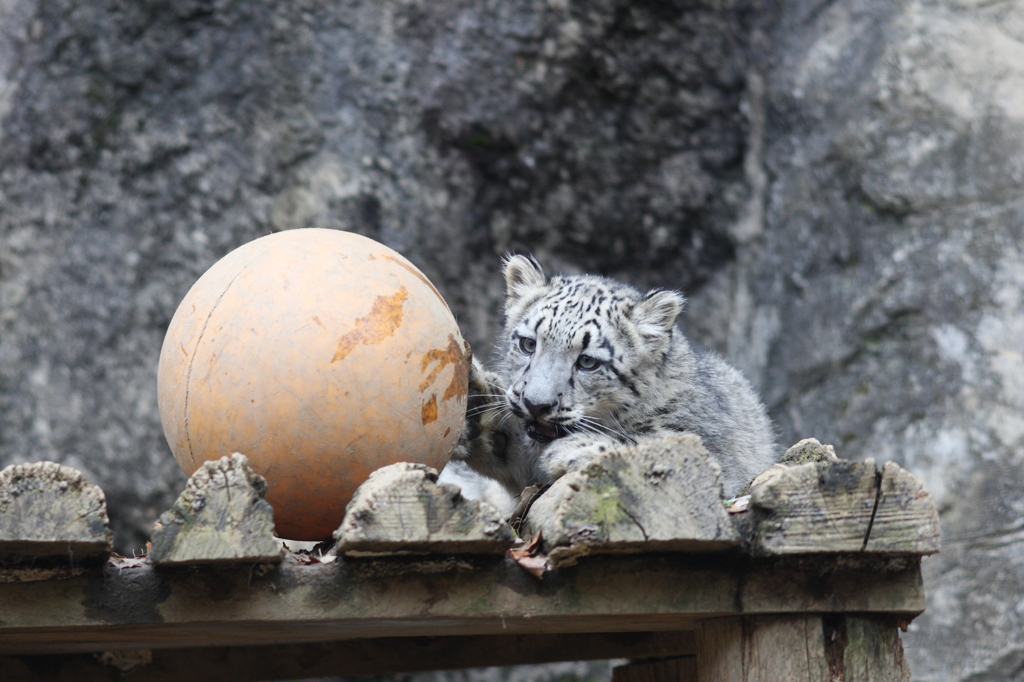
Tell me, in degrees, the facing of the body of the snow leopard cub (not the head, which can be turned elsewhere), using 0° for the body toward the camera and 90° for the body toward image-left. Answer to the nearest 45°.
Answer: approximately 45°
